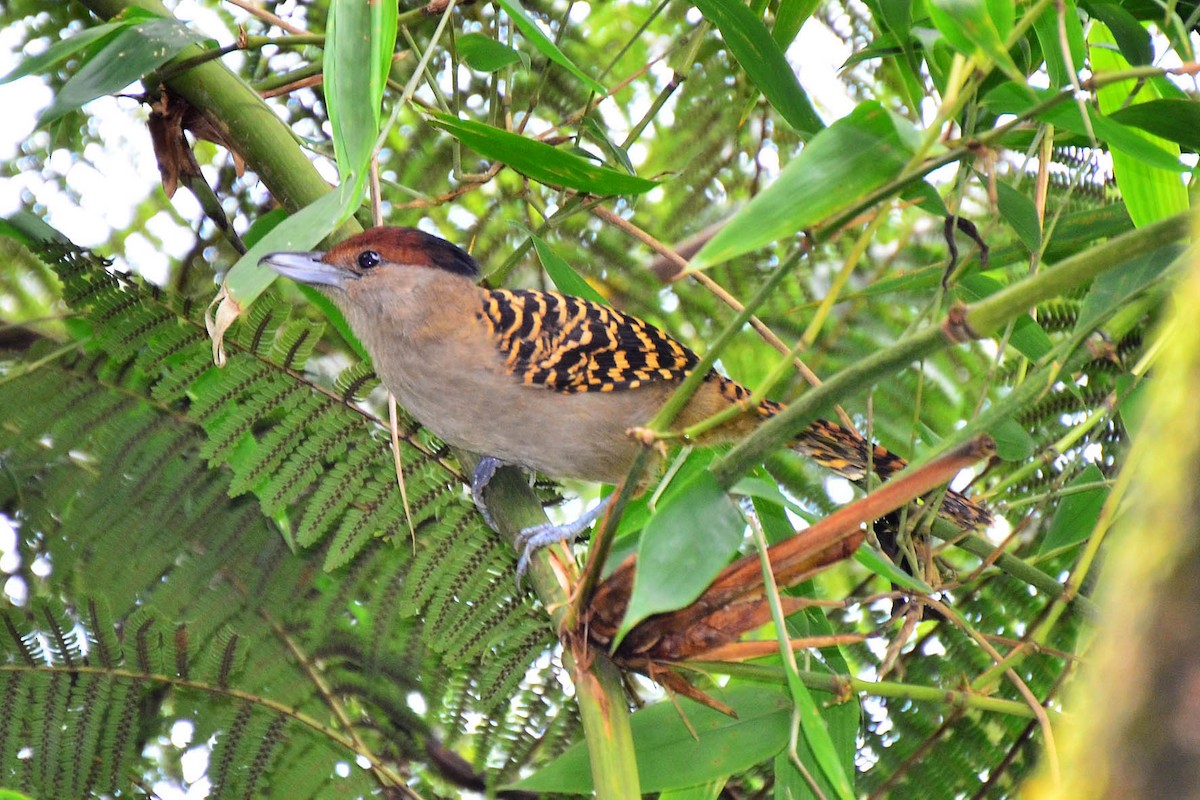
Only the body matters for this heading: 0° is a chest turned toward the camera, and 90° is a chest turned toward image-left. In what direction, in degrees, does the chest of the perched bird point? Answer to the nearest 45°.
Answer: approximately 90°
